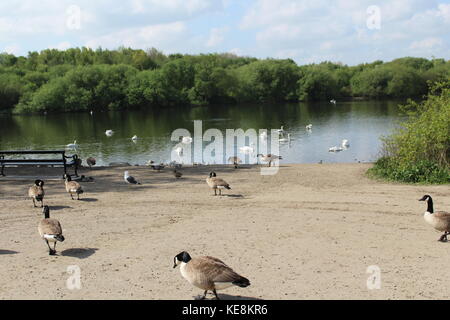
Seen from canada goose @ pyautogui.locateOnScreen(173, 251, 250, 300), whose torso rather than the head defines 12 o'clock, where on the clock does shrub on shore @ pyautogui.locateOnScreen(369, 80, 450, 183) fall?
The shrub on shore is roughly at 4 o'clock from the canada goose.

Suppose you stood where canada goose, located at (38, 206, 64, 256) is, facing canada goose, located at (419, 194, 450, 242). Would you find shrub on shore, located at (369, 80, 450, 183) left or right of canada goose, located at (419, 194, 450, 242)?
left

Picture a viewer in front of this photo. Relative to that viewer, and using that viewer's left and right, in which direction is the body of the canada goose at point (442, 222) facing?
facing to the left of the viewer

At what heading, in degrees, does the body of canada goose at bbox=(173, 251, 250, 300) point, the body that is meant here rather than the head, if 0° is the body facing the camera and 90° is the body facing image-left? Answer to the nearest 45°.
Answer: approximately 90°

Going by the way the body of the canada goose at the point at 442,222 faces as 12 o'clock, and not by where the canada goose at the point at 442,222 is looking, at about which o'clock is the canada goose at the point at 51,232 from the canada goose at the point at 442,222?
the canada goose at the point at 51,232 is roughly at 11 o'clock from the canada goose at the point at 442,222.

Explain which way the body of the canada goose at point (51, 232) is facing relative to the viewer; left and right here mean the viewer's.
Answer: facing away from the viewer and to the left of the viewer

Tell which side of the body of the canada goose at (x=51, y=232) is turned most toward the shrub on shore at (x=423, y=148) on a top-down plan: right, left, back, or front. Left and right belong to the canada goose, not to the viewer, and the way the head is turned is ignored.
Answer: right

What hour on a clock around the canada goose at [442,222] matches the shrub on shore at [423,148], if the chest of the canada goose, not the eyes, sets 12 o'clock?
The shrub on shore is roughly at 3 o'clock from the canada goose.

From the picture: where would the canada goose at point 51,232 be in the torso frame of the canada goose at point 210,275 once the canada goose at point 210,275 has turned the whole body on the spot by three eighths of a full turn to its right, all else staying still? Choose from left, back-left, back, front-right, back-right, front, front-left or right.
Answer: left

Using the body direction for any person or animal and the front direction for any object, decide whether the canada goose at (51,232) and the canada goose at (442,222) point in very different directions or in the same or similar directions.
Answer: same or similar directions

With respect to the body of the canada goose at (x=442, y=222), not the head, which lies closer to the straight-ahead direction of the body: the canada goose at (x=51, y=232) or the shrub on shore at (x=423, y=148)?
the canada goose
